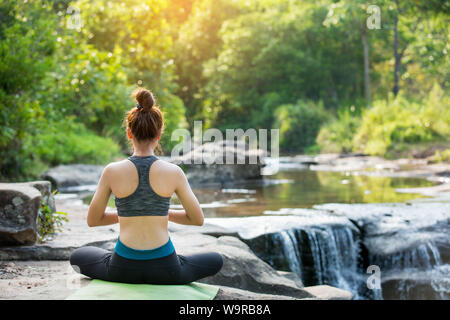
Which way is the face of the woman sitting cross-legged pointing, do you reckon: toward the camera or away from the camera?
away from the camera

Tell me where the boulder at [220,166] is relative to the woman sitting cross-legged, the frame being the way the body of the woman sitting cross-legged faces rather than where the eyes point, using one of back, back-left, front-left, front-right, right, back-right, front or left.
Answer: front

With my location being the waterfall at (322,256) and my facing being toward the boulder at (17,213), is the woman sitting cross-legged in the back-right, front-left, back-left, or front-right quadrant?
front-left

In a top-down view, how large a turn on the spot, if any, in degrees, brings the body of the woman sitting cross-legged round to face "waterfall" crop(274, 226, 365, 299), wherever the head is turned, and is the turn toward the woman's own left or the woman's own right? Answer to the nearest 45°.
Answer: approximately 45° to the woman's own right

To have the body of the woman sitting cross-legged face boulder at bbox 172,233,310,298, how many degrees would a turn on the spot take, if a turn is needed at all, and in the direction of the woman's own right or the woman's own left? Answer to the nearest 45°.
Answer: approximately 45° to the woman's own right

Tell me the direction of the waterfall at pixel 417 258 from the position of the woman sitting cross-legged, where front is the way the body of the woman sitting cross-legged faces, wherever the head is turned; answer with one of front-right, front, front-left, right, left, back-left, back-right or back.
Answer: front-right

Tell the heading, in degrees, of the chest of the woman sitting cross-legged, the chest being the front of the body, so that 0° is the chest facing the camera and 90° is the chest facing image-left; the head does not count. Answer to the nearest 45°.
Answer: approximately 180°
